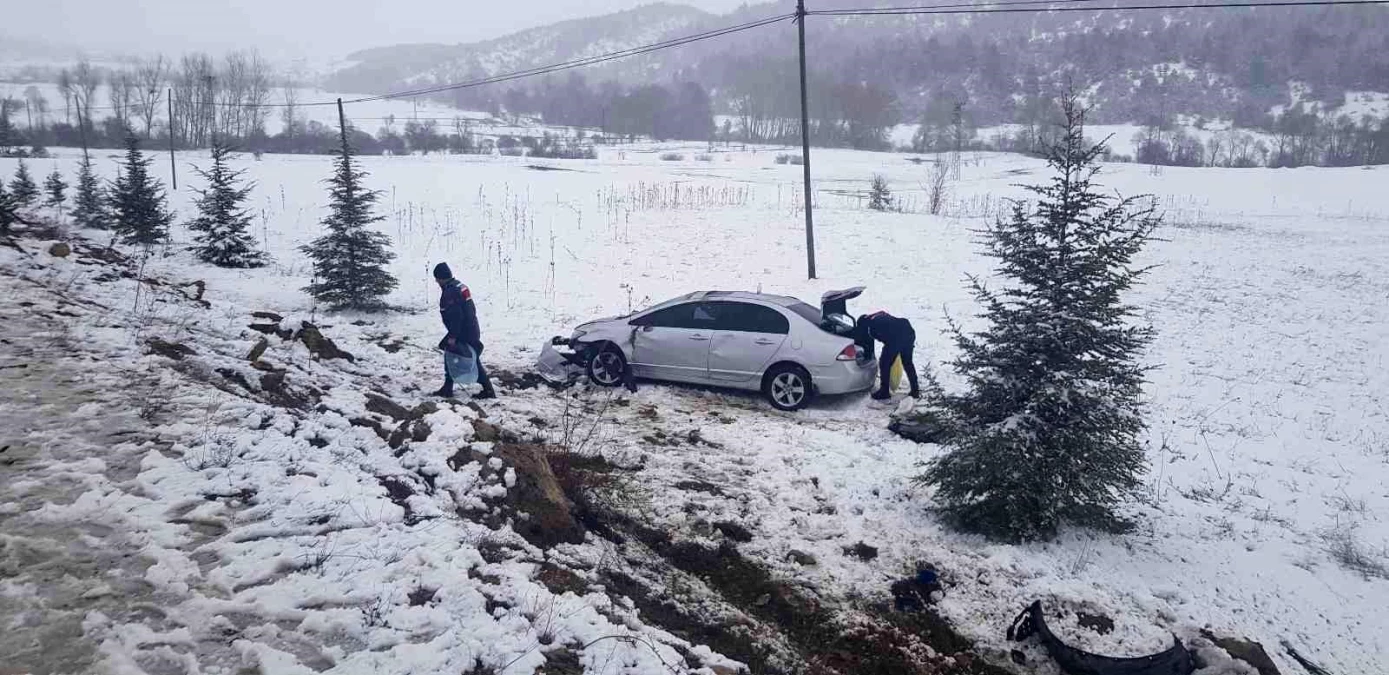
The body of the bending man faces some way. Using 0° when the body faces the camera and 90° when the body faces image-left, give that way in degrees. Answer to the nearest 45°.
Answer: approximately 90°

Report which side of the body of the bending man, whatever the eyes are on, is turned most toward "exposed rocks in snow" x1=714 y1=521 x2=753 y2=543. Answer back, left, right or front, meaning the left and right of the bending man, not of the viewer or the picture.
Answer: left

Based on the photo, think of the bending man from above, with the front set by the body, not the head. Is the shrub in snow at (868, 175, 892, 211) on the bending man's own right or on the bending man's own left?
on the bending man's own right
